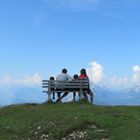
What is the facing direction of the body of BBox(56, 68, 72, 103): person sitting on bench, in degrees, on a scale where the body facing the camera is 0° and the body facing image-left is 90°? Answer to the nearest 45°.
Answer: approximately 180°

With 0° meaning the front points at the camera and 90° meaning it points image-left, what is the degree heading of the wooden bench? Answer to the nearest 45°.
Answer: approximately 180°
